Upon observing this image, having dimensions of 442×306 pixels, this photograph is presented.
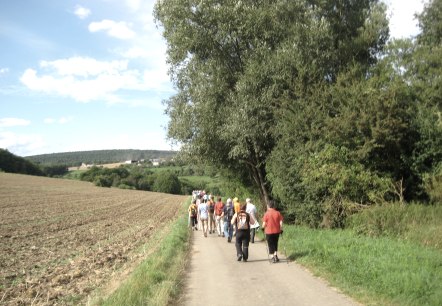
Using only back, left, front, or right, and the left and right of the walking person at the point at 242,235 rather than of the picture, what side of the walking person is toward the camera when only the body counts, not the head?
back

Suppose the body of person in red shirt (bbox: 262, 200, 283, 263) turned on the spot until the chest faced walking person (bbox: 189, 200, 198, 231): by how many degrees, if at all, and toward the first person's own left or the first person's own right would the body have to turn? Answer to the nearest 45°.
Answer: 0° — they already face them

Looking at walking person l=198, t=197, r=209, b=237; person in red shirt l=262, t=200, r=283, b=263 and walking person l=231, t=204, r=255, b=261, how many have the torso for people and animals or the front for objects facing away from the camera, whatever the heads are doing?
3

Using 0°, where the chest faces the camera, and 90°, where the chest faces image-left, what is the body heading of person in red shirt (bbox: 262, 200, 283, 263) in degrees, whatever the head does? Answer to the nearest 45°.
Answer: approximately 180°

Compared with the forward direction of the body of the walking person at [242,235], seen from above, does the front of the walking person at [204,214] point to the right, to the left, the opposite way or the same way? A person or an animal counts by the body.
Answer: the same way

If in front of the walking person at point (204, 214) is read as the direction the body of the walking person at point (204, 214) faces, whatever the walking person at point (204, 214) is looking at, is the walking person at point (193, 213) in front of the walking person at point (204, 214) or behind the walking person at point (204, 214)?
in front

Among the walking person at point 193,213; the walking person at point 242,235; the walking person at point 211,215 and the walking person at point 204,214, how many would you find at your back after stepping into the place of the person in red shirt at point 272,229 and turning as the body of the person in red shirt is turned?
0

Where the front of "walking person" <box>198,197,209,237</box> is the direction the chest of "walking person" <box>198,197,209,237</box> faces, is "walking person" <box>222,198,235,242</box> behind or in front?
behind

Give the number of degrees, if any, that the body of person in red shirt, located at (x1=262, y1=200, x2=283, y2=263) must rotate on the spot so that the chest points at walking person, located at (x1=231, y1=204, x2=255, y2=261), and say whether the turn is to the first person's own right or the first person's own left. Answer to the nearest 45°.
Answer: approximately 45° to the first person's own left

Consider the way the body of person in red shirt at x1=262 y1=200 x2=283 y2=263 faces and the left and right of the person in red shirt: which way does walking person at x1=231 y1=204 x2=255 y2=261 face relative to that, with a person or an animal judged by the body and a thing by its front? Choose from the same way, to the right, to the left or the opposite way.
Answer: the same way

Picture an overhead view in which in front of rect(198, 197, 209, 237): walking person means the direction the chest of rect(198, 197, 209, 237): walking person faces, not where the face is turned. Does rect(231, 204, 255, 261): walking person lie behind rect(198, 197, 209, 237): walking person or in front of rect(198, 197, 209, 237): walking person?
behind

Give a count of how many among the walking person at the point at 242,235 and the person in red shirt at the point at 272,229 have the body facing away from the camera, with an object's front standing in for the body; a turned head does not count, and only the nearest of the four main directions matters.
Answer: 2

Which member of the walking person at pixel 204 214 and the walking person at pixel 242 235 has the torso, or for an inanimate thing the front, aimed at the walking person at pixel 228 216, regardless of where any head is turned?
the walking person at pixel 242 235

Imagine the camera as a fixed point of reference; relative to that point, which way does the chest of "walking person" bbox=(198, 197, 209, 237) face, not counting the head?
away from the camera

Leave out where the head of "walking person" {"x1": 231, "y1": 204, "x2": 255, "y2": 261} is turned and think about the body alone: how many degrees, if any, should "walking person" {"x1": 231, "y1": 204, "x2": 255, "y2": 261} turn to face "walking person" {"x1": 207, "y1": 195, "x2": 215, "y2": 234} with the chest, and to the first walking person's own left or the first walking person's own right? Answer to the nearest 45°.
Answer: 0° — they already face them

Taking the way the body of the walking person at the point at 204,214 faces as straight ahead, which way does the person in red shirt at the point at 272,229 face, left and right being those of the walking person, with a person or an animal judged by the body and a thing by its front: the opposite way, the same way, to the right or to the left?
the same way
